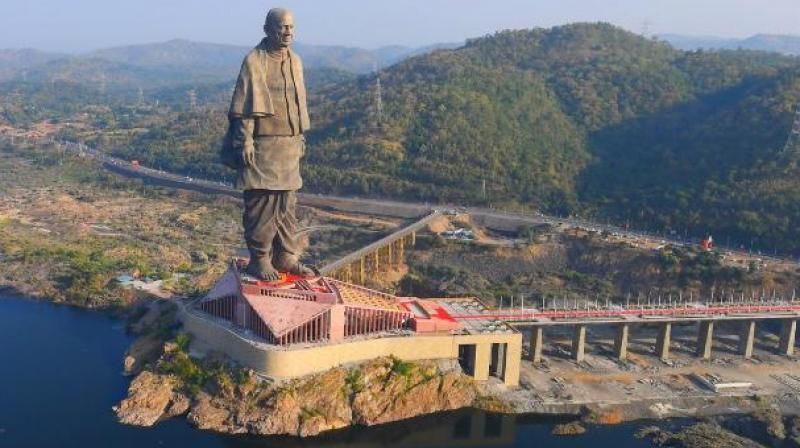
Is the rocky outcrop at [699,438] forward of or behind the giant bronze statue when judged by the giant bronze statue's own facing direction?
forward

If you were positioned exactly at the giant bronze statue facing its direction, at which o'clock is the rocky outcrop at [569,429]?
The rocky outcrop is roughly at 11 o'clock from the giant bronze statue.
